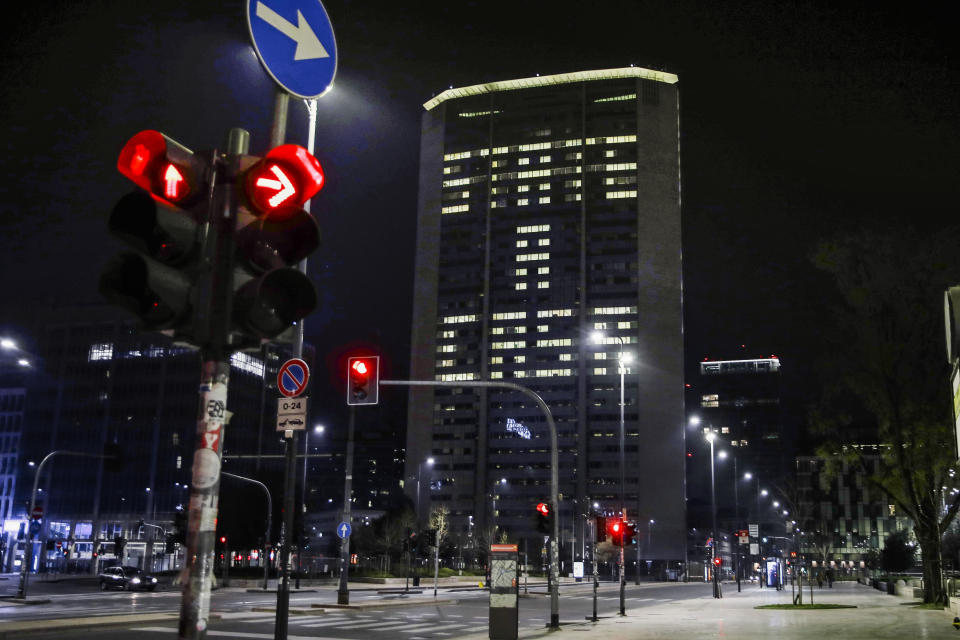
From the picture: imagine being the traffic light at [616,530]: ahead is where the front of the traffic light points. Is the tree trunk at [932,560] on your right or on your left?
on your left

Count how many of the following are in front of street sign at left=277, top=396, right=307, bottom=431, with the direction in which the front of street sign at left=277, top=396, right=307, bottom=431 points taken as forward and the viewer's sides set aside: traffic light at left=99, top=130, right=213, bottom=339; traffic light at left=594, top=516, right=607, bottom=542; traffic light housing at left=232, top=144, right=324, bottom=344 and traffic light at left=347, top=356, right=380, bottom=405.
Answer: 2

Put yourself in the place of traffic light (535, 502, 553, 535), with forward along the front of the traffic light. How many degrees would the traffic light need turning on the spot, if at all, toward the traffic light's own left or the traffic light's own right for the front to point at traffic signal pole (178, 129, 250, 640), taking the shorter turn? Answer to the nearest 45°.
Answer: approximately 45° to the traffic light's own left

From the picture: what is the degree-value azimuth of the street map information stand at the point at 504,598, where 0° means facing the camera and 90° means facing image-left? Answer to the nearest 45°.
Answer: approximately 0°

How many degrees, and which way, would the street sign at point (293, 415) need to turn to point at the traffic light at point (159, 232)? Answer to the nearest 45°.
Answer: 0° — it already faces it

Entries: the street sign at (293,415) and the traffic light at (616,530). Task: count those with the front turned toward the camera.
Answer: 2
